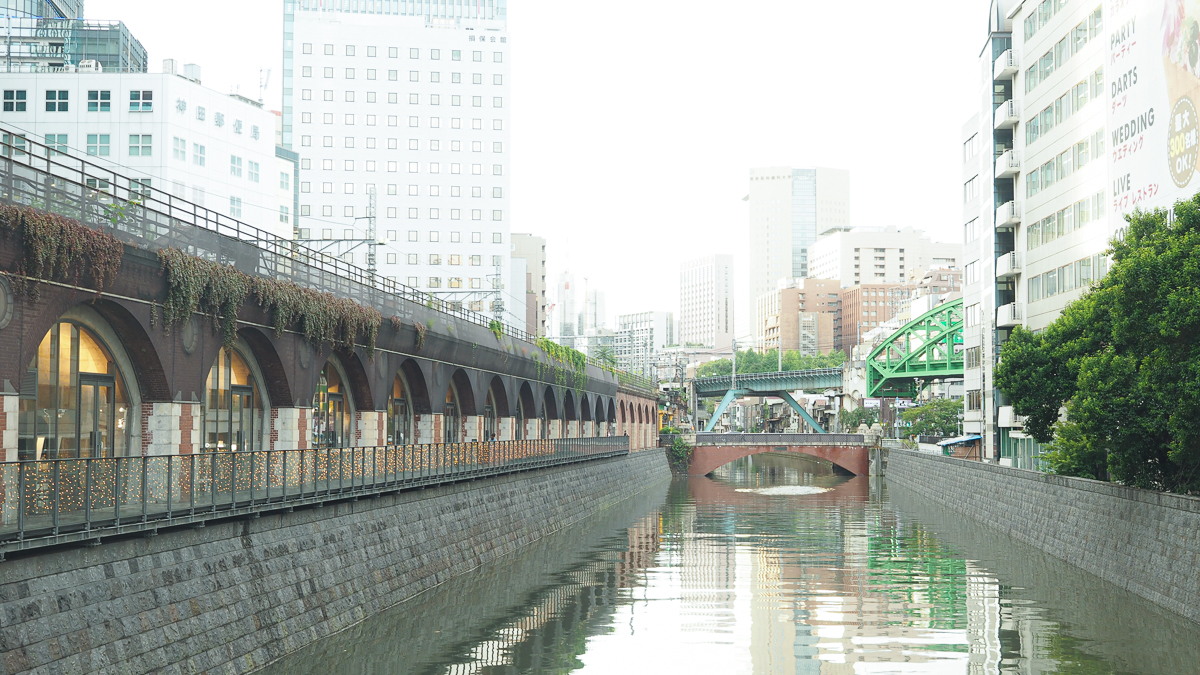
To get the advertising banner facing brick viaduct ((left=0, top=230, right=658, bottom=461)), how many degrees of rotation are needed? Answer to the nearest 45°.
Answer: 0° — it already faces it

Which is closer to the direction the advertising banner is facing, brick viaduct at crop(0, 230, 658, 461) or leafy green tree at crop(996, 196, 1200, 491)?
the brick viaduct

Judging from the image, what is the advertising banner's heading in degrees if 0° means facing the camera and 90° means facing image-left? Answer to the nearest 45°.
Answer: approximately 45°

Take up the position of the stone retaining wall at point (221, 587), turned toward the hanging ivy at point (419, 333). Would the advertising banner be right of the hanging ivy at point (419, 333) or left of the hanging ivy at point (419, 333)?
right

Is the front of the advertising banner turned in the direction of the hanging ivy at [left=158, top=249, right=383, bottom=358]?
yes

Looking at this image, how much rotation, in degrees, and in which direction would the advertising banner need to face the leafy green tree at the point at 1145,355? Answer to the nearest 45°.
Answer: approximately 45° to its left
